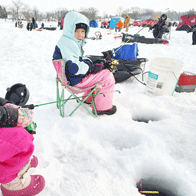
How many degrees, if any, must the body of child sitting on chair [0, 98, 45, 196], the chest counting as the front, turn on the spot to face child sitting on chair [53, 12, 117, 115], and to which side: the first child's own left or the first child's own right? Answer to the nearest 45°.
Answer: approximately 45° to the first child's own left

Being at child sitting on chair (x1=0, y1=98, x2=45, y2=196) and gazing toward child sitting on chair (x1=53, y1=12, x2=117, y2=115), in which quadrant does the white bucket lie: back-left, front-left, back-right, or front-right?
front-right

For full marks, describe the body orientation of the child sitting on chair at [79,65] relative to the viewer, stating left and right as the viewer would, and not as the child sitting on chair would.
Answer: facing to the right of the viewer

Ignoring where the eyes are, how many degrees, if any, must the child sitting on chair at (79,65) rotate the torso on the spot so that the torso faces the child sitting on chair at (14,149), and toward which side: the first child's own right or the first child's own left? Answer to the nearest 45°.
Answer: approximately 90° to the first child's own right

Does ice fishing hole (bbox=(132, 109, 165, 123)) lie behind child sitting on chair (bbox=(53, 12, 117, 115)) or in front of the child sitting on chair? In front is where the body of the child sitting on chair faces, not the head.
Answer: in front

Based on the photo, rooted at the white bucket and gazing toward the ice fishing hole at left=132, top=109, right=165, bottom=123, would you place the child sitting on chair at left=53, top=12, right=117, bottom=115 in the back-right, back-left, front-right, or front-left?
front-right

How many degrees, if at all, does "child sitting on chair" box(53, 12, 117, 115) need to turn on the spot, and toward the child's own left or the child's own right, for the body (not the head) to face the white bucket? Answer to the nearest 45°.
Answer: approximately 45° to the child's own left

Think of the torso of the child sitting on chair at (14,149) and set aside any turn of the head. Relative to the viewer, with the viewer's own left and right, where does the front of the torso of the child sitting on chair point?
facing to the right of the viewer

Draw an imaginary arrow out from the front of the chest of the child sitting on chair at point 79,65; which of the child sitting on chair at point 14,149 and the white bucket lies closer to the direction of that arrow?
the white bucket
